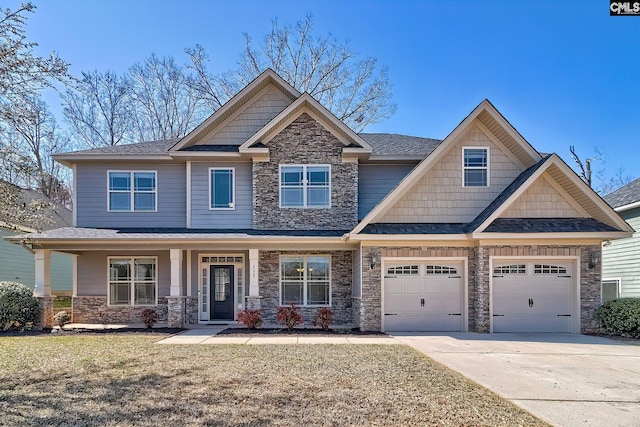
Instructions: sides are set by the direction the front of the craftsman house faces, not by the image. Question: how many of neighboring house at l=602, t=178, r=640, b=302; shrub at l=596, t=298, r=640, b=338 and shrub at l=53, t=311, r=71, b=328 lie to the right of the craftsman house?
1

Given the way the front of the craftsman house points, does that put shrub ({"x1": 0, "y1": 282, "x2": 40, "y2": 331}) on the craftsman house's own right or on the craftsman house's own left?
on the craftsman house's own right

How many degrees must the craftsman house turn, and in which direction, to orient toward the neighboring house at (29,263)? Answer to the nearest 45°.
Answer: approximately 135° to its right

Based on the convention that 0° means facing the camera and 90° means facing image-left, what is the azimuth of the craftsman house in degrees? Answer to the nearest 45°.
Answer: approximately 0°

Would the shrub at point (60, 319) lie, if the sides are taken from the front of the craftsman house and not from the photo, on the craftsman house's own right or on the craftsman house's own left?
on the craftsman house's own right

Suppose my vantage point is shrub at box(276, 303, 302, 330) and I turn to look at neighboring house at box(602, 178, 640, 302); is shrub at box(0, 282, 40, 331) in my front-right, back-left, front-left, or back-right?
back-left
